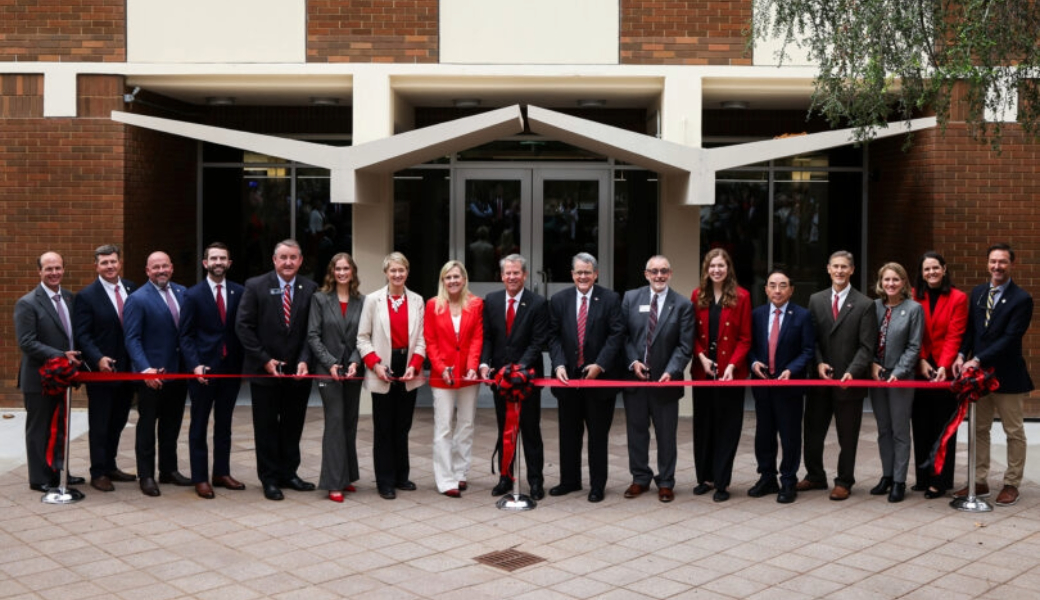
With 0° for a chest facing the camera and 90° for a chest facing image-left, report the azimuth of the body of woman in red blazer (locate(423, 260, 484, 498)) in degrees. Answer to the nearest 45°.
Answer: approximately 0°

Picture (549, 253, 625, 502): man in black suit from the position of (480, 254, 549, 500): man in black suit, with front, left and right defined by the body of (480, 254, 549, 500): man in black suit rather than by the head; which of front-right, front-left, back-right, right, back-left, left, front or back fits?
left

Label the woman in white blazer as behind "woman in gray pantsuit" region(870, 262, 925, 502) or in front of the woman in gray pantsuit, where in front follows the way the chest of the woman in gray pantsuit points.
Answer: in front

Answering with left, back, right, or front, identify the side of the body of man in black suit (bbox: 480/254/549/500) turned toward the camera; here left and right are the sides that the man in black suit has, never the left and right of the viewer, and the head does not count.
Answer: front

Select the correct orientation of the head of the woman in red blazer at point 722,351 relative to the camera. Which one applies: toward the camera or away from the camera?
toward the camera

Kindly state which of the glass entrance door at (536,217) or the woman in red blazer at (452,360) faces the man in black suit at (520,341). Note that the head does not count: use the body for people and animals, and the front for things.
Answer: the glass entrance door

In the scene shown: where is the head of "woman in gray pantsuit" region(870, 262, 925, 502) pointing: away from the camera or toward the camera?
toward the camera

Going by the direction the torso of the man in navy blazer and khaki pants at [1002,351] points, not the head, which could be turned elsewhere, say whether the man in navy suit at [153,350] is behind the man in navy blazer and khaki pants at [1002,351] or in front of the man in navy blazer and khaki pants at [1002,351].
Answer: in front

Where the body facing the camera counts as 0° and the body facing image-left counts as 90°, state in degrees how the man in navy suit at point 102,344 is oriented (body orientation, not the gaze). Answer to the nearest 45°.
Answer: approximately 315°

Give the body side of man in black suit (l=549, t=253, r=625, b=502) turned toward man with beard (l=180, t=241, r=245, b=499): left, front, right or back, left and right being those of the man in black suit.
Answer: right

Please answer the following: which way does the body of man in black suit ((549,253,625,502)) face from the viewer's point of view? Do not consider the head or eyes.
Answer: toward the camera

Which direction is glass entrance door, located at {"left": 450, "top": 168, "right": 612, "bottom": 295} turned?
toward the camera

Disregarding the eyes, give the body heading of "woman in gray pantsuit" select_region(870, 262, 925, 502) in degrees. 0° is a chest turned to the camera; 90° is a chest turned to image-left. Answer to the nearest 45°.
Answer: approximately 45°

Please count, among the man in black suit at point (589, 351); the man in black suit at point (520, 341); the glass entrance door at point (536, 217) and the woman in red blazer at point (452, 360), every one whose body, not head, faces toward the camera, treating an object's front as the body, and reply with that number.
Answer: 4

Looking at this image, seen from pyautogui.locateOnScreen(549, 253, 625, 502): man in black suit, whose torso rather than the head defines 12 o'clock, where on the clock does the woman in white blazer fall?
The woman in white blazer is roughly at 3 o'clock from the man in black suit.
